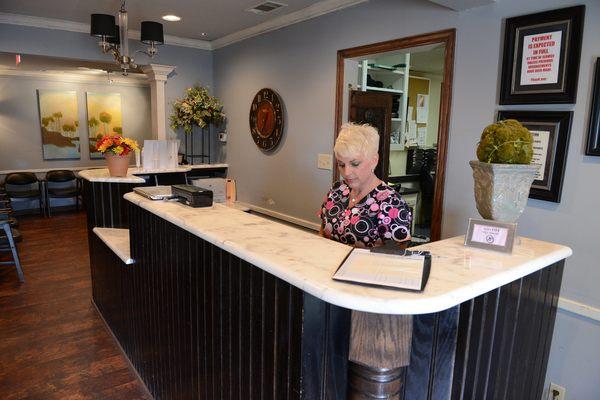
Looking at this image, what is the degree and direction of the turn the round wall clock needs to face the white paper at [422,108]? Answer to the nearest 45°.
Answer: approximately 180°

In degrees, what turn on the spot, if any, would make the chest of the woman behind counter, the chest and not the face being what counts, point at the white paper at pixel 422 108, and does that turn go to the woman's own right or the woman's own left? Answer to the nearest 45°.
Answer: approximately 135° to the woman's own right

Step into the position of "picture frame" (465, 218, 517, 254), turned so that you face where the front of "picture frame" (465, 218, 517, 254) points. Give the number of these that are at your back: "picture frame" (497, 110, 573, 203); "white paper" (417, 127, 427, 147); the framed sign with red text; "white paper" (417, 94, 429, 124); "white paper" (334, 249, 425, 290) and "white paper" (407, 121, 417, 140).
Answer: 5

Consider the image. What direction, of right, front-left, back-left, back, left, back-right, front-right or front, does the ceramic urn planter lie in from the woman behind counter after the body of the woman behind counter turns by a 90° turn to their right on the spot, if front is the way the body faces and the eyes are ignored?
back

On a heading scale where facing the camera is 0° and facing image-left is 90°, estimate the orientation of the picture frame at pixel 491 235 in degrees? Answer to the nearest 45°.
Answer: approximately 0°

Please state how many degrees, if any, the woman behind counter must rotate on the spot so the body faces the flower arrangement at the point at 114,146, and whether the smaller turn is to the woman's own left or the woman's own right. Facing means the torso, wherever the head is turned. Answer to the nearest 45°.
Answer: approximately 90° to the woman's own right

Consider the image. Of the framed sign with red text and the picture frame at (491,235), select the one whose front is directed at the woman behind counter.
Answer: the framed sign with red text

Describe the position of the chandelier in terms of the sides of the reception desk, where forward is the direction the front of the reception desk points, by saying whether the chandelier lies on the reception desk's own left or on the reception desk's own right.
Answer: on the reception desk's own right

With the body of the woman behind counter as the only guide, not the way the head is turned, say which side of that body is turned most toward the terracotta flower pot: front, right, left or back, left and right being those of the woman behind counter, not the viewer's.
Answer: right

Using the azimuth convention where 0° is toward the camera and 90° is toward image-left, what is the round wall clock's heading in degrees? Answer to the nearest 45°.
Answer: approximately 45°

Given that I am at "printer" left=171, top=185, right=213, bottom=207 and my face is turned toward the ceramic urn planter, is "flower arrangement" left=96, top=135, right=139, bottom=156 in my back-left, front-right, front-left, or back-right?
back-left
